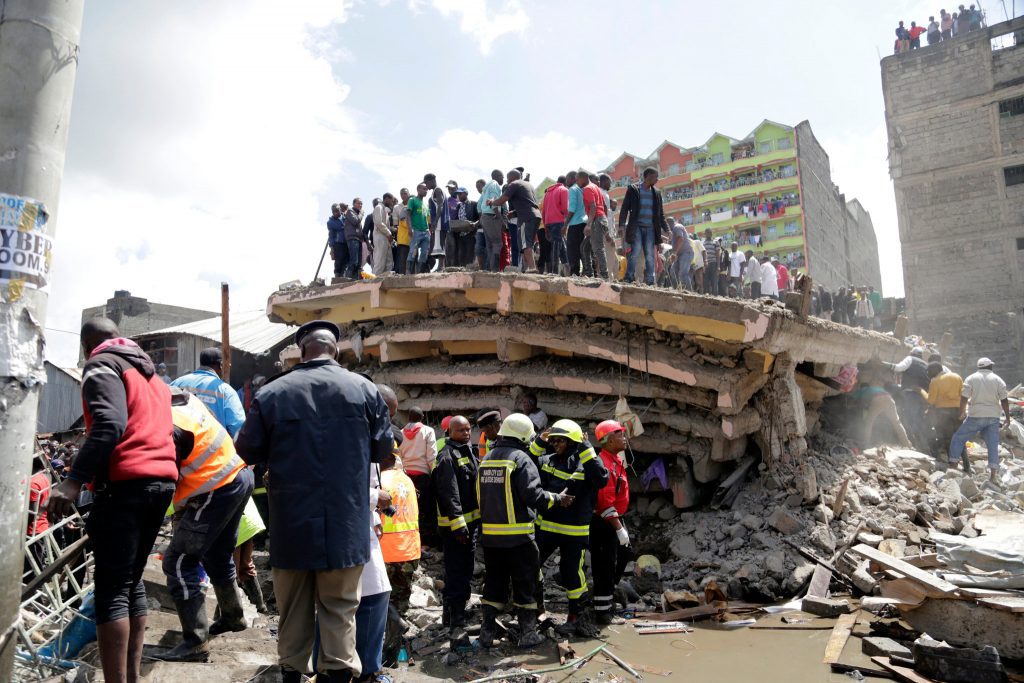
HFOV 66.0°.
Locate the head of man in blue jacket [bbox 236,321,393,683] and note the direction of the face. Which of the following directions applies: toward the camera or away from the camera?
away from the camera

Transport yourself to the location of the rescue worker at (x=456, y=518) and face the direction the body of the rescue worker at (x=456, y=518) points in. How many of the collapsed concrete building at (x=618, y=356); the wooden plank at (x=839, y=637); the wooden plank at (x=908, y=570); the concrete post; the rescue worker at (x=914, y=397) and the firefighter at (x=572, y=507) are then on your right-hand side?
1

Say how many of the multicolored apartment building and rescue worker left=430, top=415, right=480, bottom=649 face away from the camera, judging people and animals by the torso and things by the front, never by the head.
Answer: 0

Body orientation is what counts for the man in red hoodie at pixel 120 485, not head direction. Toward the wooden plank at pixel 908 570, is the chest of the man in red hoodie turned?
no

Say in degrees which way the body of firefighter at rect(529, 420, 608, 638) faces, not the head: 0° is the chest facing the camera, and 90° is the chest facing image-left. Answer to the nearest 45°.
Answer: approximately 45°

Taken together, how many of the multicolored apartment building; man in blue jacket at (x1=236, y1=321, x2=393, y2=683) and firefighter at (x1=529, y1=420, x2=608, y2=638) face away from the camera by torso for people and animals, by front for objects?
1

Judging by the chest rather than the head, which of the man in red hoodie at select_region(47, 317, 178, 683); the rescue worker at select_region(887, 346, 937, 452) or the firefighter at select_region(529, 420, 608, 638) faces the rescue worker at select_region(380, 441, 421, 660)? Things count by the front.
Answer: the firefighter

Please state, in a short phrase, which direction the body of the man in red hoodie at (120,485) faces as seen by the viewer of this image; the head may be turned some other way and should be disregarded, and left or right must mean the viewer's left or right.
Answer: facing away from the viewer and to the left of the viewer

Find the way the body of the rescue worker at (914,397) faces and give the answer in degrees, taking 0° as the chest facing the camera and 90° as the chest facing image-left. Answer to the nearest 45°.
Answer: approximately 135°

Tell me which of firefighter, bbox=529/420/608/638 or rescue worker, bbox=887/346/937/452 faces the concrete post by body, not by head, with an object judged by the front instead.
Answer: the firefighter

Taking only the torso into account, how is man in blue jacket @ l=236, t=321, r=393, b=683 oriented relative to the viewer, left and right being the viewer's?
facing away from the viewer

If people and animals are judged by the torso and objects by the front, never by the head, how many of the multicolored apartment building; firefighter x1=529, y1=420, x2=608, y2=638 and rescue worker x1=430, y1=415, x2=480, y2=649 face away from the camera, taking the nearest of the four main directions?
0

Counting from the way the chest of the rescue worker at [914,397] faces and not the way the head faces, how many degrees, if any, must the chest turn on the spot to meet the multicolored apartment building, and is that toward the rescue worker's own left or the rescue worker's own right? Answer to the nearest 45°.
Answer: approximately 45° to the rescue worker's own right

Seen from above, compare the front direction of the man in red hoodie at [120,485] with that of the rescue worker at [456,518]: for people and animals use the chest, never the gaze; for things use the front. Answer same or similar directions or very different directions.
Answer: very different directions

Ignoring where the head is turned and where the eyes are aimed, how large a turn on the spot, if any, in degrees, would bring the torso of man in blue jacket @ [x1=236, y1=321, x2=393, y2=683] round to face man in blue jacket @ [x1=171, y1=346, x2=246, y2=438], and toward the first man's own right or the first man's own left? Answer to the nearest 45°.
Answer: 0° — they already face them

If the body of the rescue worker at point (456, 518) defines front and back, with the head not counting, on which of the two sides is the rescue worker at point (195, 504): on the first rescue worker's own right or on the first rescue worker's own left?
on the first rescue worker's own right

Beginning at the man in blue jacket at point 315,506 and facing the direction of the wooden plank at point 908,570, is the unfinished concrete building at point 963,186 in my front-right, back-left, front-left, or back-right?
front-left

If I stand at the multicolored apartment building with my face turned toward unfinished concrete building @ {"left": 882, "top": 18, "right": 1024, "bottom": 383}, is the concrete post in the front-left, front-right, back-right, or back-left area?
front-right
